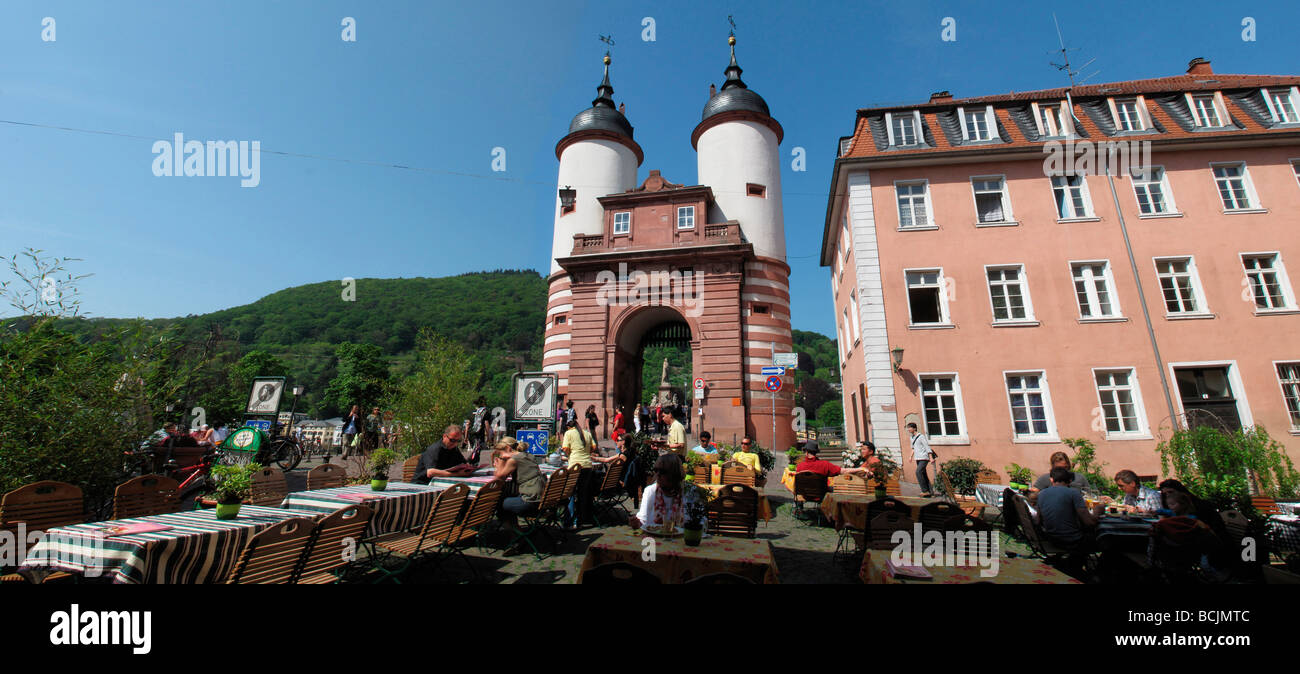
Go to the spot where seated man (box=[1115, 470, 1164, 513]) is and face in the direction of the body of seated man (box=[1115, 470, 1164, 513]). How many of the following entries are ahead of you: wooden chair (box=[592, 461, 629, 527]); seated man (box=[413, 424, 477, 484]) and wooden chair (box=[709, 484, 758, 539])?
3

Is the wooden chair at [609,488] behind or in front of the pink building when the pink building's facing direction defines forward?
in front

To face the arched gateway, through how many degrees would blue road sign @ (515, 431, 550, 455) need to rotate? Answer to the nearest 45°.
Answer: approximately 135° to its left

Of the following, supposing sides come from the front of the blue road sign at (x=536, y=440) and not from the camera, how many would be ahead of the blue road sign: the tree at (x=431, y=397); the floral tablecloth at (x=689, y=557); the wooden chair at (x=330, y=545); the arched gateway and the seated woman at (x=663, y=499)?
3

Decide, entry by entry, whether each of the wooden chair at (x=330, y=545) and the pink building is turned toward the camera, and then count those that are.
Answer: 1

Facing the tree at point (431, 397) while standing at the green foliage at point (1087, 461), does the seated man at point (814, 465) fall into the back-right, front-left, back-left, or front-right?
front-left

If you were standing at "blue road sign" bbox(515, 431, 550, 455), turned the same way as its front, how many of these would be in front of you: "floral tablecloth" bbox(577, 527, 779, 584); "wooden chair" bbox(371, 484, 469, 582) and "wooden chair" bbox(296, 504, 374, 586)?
3

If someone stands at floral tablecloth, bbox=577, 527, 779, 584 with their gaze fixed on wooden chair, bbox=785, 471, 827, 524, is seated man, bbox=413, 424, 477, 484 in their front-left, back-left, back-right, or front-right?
front-left

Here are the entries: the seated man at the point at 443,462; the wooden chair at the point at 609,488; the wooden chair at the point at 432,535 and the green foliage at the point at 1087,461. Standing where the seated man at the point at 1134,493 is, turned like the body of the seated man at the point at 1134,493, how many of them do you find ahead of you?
3

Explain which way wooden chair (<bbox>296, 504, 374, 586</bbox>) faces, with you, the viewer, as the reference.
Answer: facing away from the viewer and to the left of the viewer

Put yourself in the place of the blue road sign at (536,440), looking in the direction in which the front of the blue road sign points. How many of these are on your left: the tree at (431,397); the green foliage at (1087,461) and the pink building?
2

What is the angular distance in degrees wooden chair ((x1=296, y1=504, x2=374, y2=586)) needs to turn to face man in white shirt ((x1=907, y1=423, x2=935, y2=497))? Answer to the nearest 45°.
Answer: approximately 135° to its right

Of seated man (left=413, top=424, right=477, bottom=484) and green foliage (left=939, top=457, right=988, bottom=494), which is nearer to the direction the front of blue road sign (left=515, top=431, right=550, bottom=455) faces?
the seated man

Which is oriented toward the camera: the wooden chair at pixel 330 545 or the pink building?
the pink building

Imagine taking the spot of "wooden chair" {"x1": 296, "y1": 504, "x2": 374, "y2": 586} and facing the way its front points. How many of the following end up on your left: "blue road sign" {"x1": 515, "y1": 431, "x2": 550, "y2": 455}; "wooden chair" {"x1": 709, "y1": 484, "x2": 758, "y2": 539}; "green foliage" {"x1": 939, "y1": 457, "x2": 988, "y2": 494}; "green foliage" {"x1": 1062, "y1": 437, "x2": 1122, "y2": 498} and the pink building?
0

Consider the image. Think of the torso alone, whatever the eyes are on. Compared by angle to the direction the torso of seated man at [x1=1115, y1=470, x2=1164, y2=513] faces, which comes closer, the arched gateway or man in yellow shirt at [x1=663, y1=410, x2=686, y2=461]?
the man in yellow shirt

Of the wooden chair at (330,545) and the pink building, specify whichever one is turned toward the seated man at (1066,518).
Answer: the pink building

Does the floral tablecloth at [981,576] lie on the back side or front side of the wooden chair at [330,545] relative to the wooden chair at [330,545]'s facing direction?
on the back side

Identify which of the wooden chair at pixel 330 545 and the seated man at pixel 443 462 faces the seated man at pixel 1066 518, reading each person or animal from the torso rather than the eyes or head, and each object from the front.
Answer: the seated man at pixel 443 462

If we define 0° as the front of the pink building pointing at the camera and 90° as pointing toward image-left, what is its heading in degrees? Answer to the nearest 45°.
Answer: approximately 0°

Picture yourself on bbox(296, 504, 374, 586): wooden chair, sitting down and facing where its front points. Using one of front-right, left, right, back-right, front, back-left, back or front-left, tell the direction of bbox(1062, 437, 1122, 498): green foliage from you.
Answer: back-right

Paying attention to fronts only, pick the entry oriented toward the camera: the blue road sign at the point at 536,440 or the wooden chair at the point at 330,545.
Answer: the blue road sign

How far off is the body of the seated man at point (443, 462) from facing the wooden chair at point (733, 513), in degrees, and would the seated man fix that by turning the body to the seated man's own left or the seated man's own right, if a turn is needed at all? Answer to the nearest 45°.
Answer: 0° — they already face it
